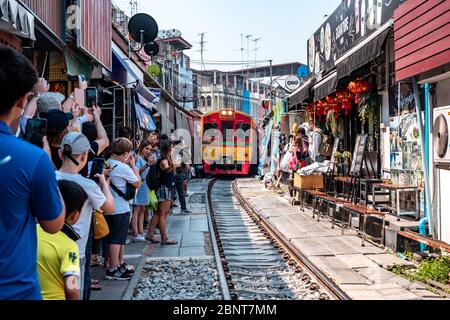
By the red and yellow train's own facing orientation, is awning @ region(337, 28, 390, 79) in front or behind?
in front

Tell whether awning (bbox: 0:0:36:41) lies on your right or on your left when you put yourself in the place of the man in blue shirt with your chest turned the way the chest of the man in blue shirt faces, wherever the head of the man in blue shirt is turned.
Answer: on your left

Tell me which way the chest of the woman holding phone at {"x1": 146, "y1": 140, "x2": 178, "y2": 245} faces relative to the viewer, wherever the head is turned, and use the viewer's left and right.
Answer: facing to the right of the viewer

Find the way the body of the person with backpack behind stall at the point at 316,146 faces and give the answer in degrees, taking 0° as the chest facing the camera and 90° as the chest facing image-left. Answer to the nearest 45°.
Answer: approximately 90°

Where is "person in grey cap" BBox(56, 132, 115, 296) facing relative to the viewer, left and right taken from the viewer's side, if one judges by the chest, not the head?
facing away from the viewer and to the right of the viewer

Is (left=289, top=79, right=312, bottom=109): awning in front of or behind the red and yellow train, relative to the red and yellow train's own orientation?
in front
